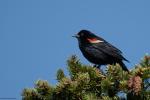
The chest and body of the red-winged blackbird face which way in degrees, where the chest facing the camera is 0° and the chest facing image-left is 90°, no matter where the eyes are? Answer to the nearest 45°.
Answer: approximately 90°

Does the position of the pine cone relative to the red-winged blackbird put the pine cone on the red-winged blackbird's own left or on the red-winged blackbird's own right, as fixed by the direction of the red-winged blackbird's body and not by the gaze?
on the red-winged blackbird's own left
